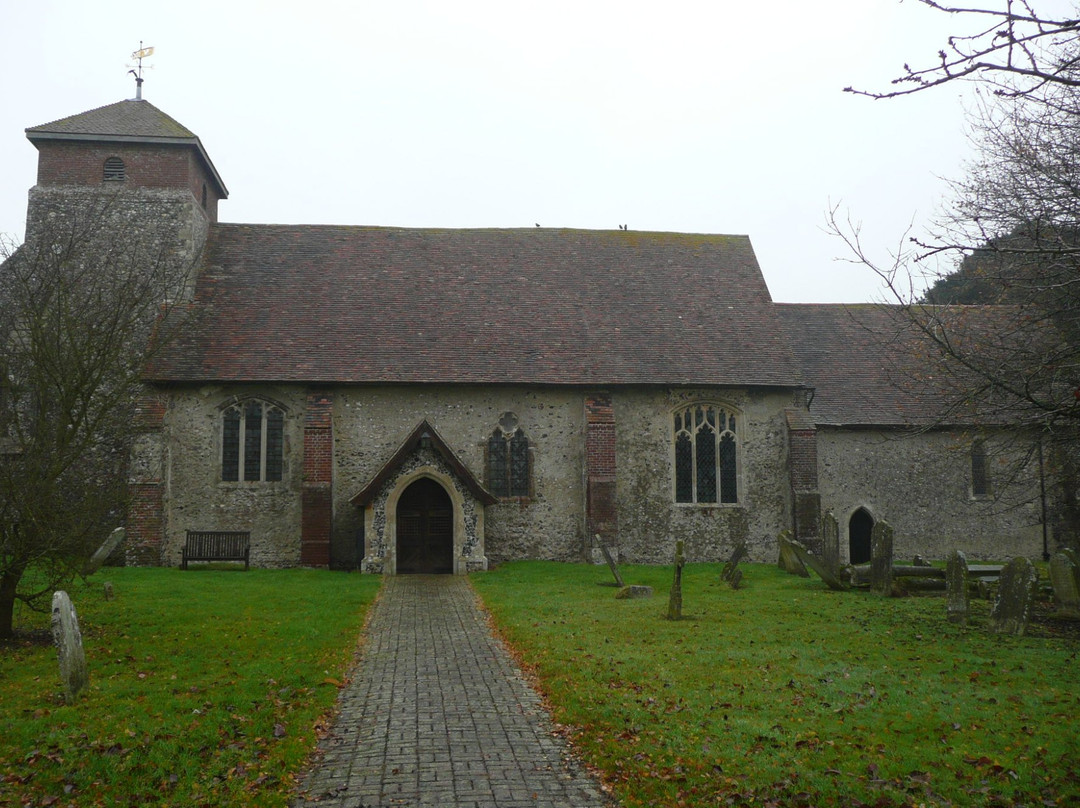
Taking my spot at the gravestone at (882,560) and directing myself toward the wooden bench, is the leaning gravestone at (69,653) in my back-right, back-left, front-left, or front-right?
front-left

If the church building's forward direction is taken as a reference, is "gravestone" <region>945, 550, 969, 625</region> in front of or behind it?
in front

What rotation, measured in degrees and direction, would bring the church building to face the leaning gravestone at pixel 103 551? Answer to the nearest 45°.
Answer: approximately 45° to its right

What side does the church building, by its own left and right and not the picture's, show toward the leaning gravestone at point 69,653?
front

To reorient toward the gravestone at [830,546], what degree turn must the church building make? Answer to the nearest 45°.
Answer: approximately 45° to its left

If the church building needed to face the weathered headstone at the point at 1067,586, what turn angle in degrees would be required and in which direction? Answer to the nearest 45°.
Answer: approximately 45° to its left

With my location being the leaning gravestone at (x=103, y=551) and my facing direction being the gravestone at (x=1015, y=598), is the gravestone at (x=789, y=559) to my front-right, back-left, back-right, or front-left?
front-left

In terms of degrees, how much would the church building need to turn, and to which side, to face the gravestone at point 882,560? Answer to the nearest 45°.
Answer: approximately 45° to its left

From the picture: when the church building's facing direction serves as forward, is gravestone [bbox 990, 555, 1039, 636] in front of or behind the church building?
in front

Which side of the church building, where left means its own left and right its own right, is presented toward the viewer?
front
